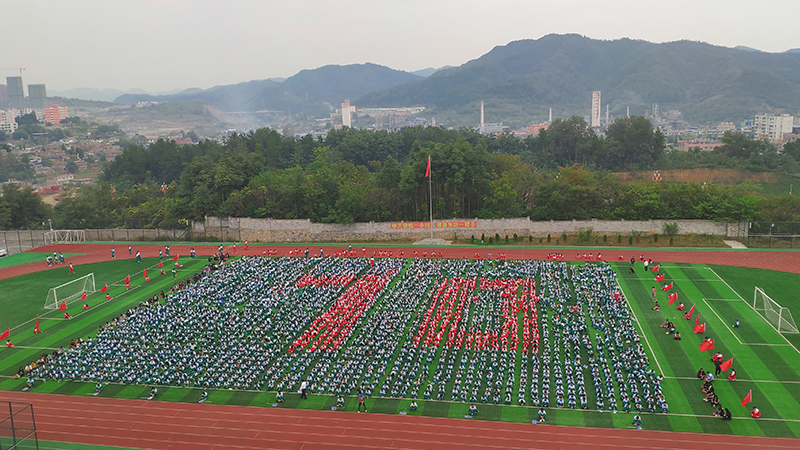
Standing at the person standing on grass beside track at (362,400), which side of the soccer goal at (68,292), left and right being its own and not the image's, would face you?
front

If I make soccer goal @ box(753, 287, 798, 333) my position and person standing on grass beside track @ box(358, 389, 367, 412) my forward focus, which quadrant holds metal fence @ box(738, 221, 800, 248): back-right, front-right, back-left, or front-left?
back-right

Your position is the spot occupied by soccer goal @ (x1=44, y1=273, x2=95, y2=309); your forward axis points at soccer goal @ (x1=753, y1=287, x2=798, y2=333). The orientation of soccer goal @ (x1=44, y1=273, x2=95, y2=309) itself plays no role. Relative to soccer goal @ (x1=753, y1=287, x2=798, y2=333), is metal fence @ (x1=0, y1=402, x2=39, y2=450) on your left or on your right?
right

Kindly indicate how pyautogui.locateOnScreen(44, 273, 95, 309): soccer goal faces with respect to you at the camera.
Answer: facing the viewer and to the right of the viewer

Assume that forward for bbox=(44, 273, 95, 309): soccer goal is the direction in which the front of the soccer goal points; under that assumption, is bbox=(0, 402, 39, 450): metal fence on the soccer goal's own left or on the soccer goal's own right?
on the soccer goal's own right

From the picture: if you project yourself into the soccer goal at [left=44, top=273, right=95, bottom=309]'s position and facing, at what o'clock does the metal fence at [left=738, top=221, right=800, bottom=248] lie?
The metal fence is roughly at 11 o'clock from the soccer goal.

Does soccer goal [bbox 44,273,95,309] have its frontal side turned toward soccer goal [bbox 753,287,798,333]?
yes
